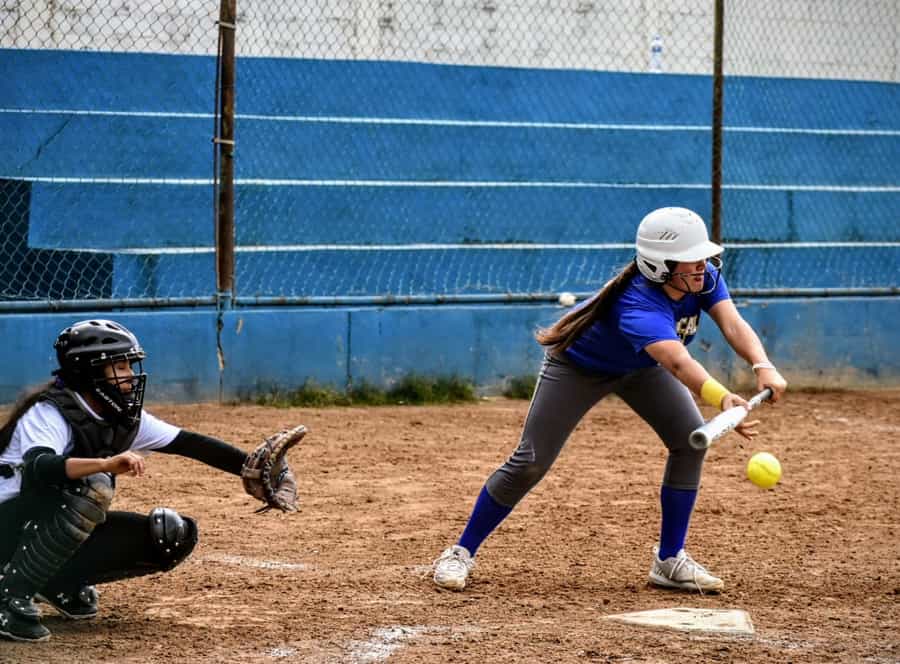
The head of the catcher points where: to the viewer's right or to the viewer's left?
to the viewer's right

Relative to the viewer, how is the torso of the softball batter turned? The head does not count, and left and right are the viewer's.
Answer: facing the viewer and to the right of the viewer

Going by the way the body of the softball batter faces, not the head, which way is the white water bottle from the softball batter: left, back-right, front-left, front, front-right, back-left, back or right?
back-left

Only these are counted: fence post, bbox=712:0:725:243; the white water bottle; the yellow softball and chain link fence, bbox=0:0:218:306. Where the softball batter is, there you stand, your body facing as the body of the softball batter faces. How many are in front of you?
1

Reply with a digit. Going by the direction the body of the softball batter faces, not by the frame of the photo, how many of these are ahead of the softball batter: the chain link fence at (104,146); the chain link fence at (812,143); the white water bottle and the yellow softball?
1

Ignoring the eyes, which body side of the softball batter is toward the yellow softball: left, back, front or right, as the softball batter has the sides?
front

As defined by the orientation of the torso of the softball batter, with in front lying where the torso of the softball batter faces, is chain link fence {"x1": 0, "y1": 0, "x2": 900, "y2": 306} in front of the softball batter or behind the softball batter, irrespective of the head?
behind

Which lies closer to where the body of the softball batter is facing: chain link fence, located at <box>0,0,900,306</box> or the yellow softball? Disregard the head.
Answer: the yellow softball

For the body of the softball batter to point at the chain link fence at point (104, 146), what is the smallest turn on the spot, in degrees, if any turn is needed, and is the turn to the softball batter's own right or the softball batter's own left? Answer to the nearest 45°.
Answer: approximately 180°

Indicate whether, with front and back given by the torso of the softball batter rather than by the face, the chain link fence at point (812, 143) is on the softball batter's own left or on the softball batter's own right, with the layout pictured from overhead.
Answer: on the softball batter's own left

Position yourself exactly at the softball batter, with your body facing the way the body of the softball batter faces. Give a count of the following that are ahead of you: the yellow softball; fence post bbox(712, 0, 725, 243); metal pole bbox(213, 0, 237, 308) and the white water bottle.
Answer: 1
